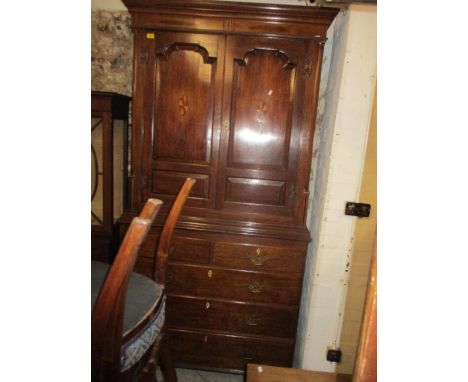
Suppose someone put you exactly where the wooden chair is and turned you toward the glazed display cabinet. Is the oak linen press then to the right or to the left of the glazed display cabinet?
right

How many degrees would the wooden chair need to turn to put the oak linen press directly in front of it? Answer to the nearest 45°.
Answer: approximately 90° to its right

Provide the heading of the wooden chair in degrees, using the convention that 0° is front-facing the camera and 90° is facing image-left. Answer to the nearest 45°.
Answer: approximately 135°

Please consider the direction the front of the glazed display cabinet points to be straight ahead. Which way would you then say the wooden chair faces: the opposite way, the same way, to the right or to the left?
to the right

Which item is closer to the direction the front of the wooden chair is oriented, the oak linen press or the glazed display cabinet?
the glazed display cabinet

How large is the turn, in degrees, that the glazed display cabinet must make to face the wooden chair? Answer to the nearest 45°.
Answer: approximately 45° to its left
